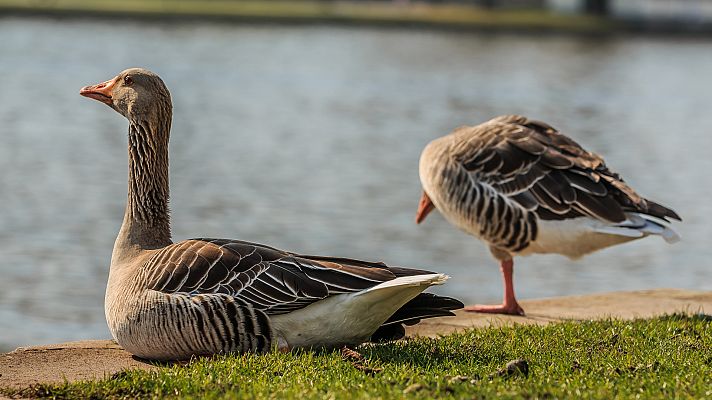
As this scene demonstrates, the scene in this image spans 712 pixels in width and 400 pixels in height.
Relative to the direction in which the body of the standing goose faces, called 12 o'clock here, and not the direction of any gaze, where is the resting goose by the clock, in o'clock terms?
The resting goose is roughly at 10 o'clock from the standing goose.

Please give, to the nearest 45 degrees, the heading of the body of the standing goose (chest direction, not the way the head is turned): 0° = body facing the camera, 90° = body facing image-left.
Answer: approximately 90°

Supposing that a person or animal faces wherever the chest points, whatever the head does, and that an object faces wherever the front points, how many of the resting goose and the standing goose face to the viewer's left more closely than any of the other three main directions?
2

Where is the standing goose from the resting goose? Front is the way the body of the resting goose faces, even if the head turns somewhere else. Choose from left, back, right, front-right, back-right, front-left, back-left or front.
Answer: back-right

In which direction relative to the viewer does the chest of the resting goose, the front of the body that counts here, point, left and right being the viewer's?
facing to the left of the viewer
